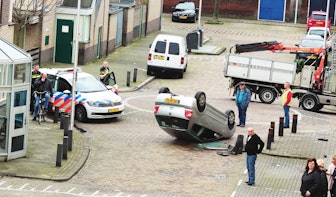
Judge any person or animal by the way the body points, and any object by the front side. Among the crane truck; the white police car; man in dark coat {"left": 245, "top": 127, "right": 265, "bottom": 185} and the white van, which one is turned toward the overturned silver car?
the white police car

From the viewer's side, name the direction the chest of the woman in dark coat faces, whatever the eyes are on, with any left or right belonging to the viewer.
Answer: facing the viewer and to the left of the viewer

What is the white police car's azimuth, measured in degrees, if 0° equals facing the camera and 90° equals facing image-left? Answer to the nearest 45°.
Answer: approximately 315°

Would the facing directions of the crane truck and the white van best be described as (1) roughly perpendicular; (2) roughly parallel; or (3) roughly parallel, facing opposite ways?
roughly perpendicular

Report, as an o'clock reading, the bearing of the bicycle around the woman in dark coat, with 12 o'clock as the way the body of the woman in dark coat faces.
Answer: The bicycle is roughly at 3 o'clock from the woman in dark coat.

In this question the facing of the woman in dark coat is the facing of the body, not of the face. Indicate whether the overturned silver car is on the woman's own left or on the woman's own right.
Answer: on the woman's own right

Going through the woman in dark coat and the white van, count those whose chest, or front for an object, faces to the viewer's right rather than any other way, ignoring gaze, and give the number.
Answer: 0

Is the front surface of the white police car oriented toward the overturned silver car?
yes

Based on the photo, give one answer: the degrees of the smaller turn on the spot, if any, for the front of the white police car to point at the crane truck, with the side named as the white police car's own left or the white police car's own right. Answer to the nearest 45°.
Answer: approximately 90° to the white police car's own left
